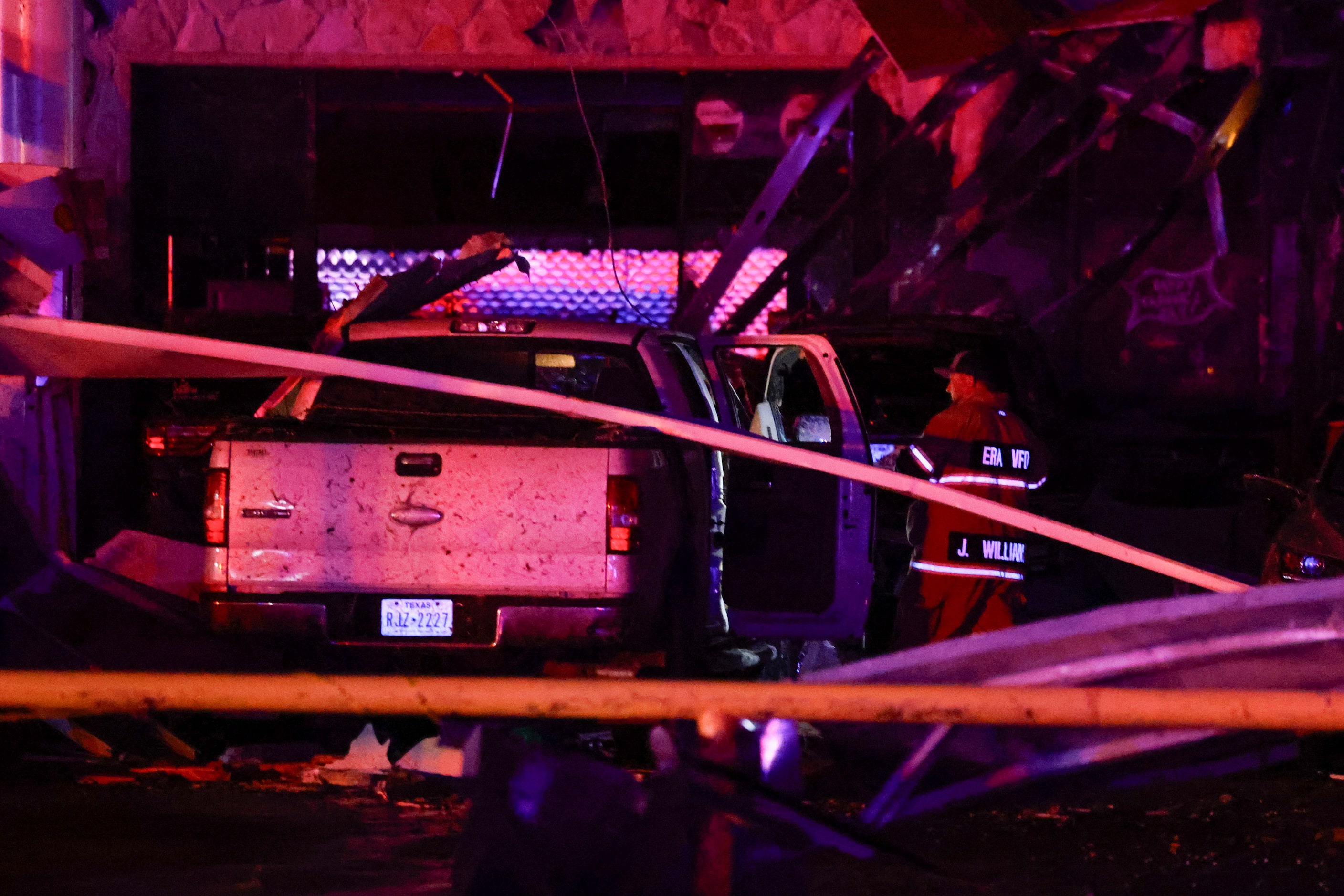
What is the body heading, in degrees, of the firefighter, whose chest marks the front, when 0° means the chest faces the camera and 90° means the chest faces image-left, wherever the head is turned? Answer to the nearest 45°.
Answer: approximately 135°

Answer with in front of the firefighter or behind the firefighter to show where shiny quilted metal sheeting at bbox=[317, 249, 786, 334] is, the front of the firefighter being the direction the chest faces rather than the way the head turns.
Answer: in front

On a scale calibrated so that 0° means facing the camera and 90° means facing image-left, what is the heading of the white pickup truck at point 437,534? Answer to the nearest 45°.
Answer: approximately 180°

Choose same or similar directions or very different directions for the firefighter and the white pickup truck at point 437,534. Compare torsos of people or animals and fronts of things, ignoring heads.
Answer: same or similar directions

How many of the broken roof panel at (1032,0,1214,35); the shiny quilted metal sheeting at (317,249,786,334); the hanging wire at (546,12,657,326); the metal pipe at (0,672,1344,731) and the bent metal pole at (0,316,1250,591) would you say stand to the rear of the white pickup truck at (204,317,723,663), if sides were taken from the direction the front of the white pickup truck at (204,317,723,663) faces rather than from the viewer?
2

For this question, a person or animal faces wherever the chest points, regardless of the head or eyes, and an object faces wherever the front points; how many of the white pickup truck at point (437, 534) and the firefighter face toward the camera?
0

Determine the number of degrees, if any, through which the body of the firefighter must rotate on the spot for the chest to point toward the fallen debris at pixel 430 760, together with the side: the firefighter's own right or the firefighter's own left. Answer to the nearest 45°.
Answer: approximately 90° to the firefighter's own left

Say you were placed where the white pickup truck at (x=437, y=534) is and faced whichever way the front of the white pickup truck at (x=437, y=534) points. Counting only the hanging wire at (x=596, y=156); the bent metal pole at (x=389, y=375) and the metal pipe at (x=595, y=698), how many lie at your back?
2

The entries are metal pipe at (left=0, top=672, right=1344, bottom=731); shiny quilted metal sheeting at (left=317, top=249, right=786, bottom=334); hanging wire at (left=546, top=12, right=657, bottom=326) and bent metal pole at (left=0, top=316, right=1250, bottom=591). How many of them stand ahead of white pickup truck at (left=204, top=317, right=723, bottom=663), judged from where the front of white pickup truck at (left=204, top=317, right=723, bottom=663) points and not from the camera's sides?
2

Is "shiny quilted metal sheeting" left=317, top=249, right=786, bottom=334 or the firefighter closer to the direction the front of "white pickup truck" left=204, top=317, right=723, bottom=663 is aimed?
the shiny quilted metal sheeting

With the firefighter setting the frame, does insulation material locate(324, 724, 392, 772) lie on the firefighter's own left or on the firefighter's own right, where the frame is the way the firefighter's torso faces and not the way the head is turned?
on the firefighter's own left

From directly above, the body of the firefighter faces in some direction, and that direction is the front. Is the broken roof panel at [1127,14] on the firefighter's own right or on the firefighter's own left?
on the firefighter's own right

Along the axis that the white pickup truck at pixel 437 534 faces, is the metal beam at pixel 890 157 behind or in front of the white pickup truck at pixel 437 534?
in front

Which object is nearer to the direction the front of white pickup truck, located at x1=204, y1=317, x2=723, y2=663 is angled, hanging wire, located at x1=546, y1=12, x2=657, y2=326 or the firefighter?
the hanging wire
